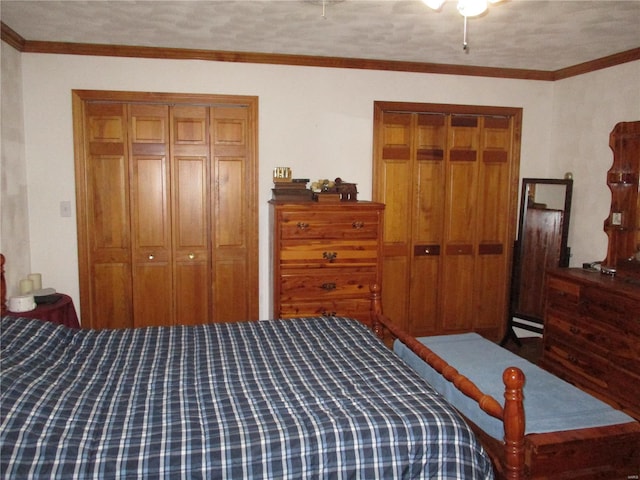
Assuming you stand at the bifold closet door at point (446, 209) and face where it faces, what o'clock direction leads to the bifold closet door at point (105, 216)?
the bifold closet door at point (105, 216) is roughly at 2 o'clock from the bifold closet door at point (446, 209).

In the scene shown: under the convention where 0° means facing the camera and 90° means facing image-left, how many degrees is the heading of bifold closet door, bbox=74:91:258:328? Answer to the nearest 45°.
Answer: approximately 0°

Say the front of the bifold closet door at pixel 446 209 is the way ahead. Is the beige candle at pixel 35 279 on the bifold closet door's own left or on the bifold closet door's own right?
on the bifold closet door's own right

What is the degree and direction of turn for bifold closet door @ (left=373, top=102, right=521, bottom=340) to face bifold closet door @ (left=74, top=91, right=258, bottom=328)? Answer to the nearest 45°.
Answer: approximately 45° to its right

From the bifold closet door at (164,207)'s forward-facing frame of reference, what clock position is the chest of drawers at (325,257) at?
The chest of drawers is roughly at 10 o'clock from the bifold closet door.

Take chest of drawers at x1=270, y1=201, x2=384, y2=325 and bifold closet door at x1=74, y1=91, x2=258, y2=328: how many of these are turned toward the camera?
2

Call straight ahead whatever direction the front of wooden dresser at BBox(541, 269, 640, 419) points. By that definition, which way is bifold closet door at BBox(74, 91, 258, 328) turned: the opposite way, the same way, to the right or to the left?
to the left

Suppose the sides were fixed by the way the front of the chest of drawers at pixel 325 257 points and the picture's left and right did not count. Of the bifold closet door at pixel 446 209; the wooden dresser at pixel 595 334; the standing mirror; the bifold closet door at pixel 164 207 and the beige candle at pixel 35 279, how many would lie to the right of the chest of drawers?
2

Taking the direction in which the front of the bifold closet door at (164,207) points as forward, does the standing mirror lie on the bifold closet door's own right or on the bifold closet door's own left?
on the bifold closet door's own left

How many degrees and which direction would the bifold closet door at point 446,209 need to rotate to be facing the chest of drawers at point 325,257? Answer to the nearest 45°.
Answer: approximately 45° to its right

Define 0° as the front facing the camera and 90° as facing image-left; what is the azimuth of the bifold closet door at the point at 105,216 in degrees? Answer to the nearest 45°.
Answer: approximately 0°

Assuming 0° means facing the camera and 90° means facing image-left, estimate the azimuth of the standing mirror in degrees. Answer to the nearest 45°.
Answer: approximately 45°
